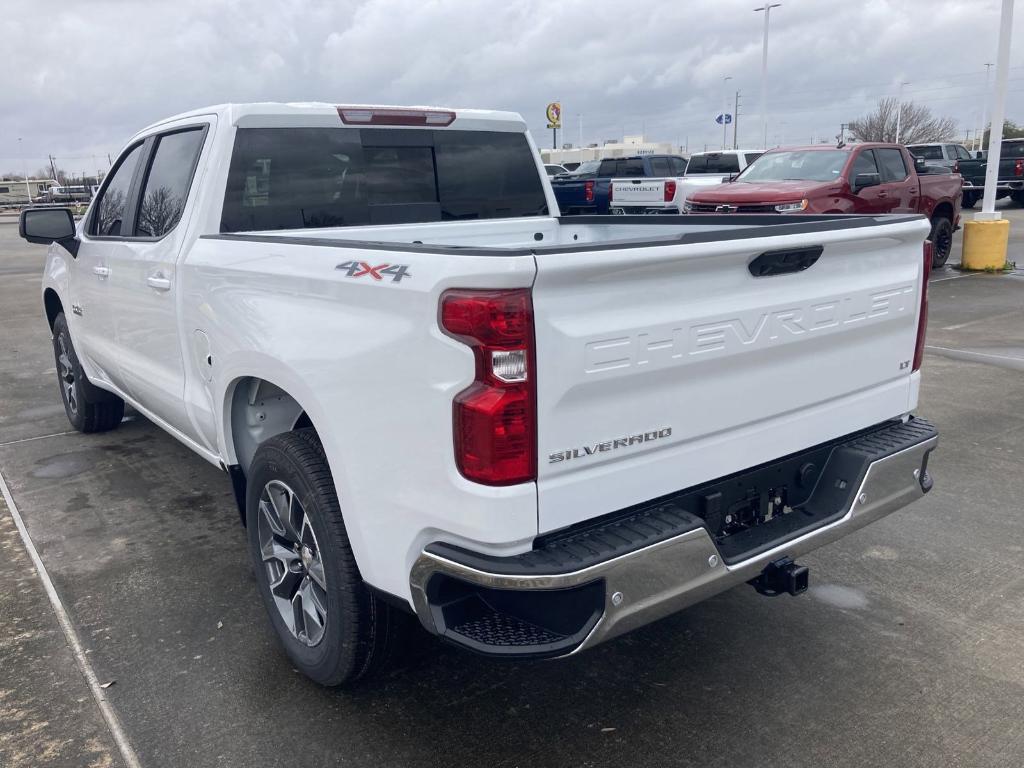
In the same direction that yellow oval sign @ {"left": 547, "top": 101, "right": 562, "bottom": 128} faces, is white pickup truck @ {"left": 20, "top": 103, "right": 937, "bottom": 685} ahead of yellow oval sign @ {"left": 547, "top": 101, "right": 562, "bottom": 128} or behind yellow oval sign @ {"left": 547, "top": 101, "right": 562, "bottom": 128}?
ahead

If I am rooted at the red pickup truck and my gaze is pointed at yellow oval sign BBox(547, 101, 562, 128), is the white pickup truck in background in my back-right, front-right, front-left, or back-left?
front-left

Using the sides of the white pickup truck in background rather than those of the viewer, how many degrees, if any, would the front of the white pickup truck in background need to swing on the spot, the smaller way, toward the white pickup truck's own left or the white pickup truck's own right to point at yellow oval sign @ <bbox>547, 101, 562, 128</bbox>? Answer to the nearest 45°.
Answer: approximately 45° to the white pickup truck's own left

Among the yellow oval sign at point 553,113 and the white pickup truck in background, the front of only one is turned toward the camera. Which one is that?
the yellow oval sign

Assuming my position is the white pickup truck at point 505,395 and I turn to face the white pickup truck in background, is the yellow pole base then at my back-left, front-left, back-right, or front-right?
front-right

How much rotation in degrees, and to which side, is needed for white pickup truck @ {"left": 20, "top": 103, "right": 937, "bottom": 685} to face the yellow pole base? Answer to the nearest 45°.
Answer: approximately 90° to its right

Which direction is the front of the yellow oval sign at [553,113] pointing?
toward the camera

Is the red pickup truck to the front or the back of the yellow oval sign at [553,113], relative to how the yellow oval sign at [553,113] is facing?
to the front

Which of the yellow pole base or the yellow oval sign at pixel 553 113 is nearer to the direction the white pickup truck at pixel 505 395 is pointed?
the yellow oval sign

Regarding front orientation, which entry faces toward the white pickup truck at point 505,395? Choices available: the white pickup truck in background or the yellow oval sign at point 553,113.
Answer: the yellow oval sign

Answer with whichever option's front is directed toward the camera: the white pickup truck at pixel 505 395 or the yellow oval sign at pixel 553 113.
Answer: the yellow oval sign

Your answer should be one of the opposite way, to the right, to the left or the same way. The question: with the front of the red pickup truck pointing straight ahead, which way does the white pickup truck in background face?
the opposite way

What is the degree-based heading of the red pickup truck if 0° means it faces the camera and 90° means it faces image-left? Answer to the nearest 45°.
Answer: approximately 45°

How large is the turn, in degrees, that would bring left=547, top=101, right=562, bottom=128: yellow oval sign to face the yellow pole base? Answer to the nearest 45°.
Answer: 0° — it already faces it

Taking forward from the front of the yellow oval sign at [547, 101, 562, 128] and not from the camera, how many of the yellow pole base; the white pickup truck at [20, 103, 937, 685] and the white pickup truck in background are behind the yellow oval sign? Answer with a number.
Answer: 0

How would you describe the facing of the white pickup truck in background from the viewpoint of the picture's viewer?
facing away from the viewer and to the right of the viewer

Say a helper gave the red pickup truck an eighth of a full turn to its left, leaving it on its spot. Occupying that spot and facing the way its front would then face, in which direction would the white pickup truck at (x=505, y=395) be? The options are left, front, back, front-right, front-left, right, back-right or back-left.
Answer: front
